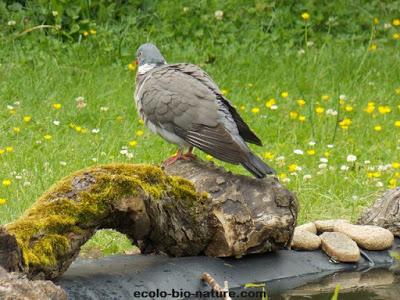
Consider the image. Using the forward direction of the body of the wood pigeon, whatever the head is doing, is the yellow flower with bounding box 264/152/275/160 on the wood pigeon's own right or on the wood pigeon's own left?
on the wood pigeon's own right

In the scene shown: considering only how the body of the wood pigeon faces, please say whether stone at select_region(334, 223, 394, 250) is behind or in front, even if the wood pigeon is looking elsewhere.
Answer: behind

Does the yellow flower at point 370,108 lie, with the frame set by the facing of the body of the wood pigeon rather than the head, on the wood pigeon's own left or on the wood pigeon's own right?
on the wood pigeon's own right

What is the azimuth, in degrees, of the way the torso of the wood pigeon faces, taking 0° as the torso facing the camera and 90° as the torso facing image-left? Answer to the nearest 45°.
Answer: approximately 135°

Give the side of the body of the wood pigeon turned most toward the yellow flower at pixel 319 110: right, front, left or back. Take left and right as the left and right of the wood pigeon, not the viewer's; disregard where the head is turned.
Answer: right

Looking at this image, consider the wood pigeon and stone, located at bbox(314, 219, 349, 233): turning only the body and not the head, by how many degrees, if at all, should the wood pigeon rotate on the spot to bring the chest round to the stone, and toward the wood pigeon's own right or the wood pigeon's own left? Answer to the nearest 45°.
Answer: approximately 135° to the wood pigeon's own right

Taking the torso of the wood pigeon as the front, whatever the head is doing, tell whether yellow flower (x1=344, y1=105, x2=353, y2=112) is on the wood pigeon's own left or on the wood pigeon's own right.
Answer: on the wood pigeon's own right
